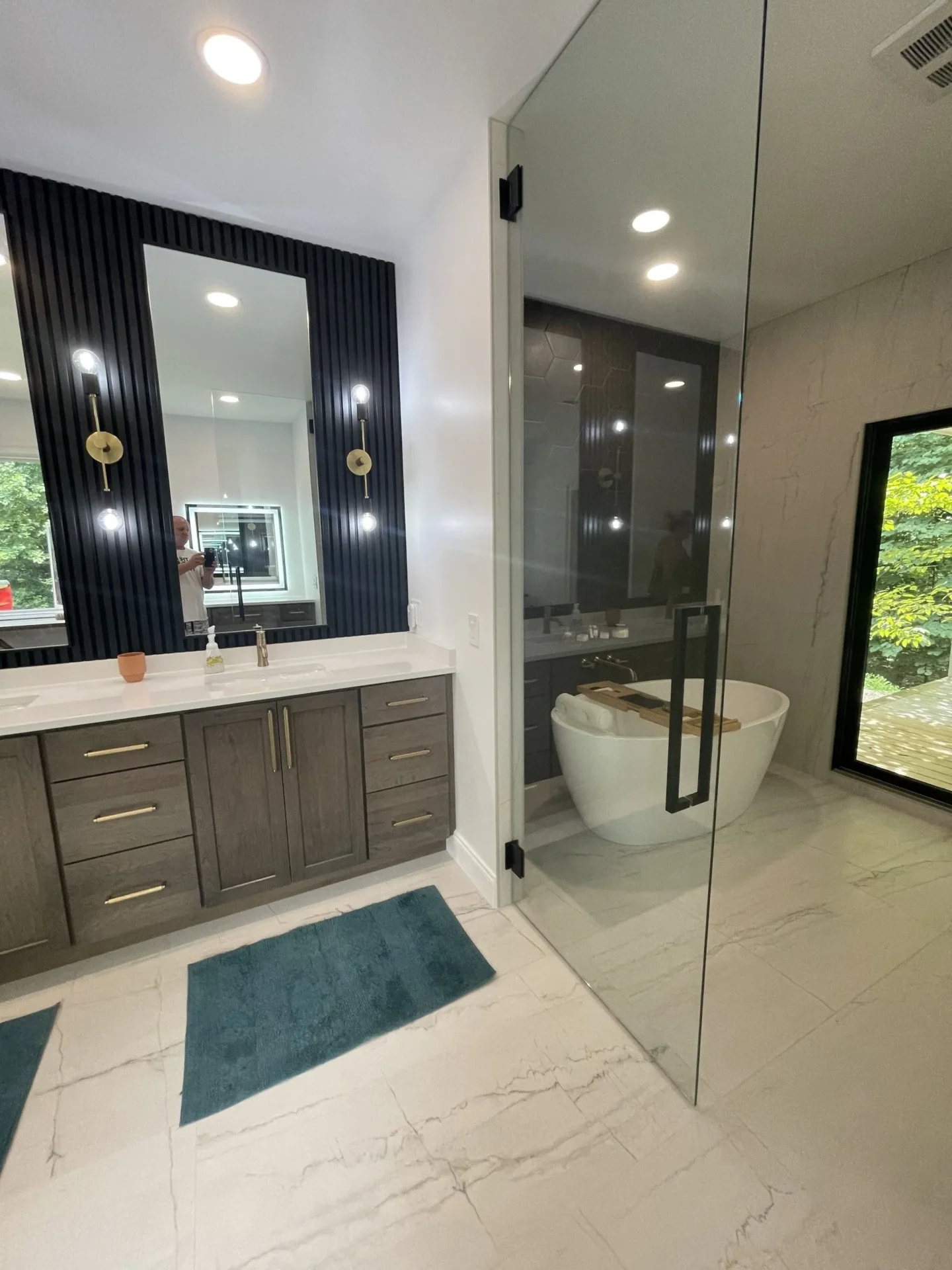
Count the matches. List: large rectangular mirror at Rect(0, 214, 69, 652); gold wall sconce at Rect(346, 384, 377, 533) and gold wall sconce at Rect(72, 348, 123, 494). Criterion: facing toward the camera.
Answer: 3

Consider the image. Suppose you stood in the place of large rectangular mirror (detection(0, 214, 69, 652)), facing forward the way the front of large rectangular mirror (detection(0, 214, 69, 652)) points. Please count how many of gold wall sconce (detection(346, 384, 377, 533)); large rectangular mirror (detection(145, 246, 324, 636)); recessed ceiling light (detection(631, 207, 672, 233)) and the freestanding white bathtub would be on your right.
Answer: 0

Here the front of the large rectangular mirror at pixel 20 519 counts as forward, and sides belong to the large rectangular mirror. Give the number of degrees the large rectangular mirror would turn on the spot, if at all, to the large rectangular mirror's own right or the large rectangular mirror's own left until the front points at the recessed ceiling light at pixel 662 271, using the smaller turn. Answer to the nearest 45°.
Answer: approximately 45° to the large rectangular mirror's own left

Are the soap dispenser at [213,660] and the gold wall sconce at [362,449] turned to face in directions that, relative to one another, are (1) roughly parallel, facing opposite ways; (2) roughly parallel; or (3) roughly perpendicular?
roughly parallel

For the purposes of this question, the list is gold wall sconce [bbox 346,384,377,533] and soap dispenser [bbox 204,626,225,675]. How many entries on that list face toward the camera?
2

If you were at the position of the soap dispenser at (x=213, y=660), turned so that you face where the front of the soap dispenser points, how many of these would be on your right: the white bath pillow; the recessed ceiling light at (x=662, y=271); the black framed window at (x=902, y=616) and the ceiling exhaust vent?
0

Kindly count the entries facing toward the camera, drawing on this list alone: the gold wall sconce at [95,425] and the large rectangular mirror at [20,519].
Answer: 2

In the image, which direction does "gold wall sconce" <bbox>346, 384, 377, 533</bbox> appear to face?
toward the camera

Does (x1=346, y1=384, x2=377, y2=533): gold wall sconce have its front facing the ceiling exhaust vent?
no

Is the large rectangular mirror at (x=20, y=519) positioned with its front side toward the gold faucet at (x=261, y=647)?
no

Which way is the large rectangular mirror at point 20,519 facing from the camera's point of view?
toward the camera

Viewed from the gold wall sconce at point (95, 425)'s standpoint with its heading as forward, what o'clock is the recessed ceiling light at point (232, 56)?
The recessed ceiling light is roughly at 11 o'clock from the gold wall sconce.

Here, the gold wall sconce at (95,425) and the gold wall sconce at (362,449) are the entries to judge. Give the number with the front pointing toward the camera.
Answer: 2

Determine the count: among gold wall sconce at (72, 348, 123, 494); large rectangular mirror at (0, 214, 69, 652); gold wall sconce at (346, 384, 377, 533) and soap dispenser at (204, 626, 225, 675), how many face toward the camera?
4

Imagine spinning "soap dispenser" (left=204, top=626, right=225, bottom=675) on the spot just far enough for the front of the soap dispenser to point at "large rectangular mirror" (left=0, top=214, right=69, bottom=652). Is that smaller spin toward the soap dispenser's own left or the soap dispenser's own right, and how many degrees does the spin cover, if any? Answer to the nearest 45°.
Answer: approximately 90° to the soap dispenser's own right

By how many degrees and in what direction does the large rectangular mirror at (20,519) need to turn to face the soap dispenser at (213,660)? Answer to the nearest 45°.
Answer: approximately 45° to its left

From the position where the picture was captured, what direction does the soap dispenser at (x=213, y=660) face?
facing the viewer

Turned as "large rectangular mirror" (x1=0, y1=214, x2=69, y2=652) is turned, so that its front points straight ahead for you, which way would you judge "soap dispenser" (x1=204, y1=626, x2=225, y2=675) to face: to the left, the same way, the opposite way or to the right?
the same way
